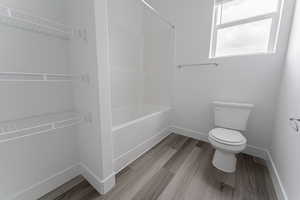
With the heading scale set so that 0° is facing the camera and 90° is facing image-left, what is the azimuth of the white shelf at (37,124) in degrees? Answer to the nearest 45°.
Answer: approximately 315°

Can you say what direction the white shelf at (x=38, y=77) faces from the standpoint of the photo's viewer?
facing the viewer and to the right of the viewer

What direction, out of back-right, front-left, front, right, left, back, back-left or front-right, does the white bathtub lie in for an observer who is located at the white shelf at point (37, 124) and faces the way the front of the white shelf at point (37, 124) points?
front-left

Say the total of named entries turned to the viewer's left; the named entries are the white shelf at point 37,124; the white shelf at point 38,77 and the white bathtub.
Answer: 0

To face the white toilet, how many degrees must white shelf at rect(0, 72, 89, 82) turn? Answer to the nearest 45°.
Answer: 0° — it already faces it

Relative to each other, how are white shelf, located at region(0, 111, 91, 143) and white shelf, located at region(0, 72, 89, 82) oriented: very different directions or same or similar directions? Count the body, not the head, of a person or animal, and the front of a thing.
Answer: same or similar directions

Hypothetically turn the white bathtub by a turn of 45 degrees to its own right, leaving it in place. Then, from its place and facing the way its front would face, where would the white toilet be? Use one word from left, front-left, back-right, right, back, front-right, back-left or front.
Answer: left

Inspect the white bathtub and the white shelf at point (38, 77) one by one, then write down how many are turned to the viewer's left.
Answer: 0

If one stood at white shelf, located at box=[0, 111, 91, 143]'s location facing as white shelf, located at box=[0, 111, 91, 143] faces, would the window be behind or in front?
in front

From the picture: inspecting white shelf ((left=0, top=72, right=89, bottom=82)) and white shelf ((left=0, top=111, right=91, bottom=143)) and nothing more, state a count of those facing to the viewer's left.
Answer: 0

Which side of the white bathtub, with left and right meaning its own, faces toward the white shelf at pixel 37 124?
right

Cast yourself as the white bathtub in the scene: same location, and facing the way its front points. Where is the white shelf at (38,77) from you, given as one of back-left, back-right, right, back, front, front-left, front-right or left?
right
